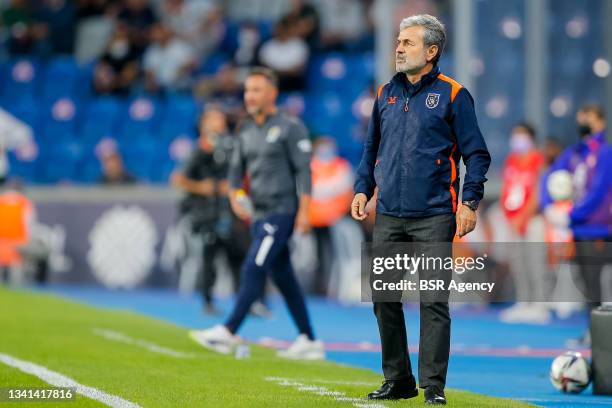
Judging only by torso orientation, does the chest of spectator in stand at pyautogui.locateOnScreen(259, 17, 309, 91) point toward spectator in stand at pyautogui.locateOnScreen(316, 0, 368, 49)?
no

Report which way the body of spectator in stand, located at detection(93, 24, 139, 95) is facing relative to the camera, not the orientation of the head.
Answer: toward the camera

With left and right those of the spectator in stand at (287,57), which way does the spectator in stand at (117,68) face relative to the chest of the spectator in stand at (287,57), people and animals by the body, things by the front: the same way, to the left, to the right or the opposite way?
the same way

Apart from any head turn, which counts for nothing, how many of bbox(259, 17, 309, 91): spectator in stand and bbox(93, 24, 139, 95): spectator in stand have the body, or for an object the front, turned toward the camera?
2

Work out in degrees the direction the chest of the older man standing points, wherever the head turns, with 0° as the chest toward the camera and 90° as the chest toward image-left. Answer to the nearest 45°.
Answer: approximately 45°

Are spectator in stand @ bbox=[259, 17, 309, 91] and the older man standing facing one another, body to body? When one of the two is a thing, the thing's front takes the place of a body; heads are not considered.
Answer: no

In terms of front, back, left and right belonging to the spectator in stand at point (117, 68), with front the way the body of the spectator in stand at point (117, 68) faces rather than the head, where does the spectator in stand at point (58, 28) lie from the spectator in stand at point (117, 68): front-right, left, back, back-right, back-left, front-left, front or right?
back-right

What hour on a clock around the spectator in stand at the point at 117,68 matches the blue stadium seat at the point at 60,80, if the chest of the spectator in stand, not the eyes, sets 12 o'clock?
The blue stadium seat is roughly at 4 o'clock from the spectator in stand.

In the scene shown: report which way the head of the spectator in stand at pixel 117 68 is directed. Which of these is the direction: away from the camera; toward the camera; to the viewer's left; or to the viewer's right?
toward the camera

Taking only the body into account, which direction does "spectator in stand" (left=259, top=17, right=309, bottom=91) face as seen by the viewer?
toward the camera
